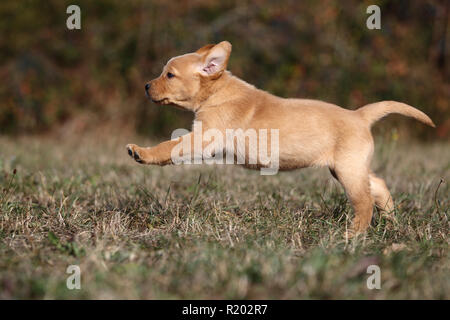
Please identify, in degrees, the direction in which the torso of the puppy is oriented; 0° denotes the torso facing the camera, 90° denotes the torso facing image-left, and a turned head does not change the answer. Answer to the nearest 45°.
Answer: approximately 90°
